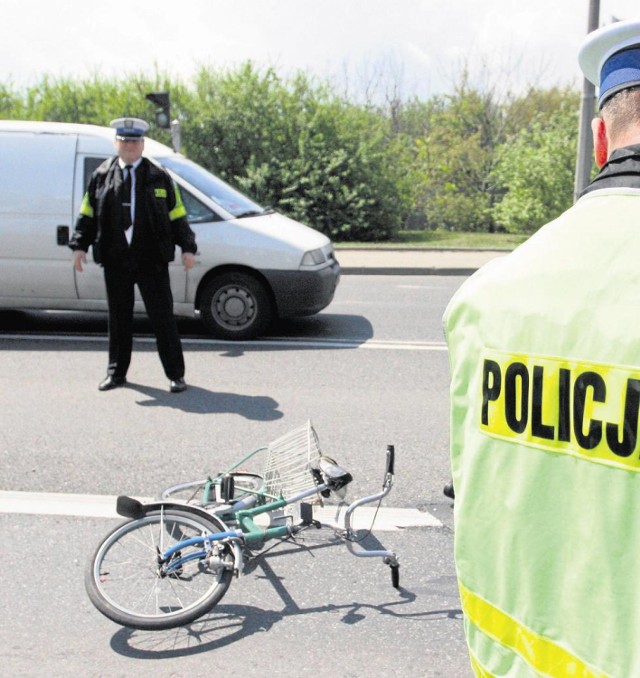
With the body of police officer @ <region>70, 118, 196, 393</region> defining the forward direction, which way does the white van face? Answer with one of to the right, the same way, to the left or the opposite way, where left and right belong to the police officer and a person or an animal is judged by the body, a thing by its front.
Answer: to the left

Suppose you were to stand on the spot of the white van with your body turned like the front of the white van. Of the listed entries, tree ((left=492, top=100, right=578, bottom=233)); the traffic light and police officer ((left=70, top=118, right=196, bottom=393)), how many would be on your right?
1

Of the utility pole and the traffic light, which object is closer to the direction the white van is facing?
the utility pole

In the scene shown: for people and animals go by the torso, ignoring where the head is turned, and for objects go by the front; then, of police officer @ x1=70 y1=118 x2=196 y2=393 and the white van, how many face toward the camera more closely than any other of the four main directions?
1

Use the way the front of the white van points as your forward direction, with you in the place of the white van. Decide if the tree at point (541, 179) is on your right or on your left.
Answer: on your left

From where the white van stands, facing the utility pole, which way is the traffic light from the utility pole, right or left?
left

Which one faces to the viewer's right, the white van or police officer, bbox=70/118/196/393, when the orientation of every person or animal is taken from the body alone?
the white van

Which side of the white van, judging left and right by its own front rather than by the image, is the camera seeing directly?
right

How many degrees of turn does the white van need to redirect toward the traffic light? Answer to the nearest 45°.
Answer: approximately 90° to its left

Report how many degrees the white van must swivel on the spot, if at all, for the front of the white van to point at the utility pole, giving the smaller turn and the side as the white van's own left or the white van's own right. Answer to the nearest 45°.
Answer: approximately 45° to the white van's own left

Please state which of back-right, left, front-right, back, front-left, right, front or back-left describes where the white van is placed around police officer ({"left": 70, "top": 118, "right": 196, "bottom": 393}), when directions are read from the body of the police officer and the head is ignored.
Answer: back

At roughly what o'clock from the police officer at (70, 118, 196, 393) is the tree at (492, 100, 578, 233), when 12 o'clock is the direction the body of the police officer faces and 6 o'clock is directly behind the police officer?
The tree is roughly at 7 o'clock from the police officer.

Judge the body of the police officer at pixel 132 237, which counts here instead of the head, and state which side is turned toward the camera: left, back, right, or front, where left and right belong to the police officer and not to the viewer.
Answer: front
